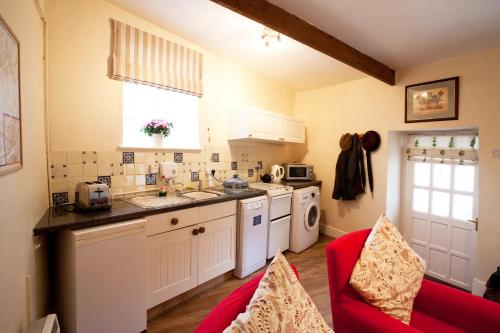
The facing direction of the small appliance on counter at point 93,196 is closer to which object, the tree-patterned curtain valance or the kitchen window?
the tree-patterned curtain valance

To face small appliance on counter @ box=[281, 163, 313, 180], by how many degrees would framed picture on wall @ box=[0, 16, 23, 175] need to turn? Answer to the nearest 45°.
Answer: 0° — it already faces it

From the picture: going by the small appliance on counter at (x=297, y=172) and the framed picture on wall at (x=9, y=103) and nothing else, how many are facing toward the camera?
1

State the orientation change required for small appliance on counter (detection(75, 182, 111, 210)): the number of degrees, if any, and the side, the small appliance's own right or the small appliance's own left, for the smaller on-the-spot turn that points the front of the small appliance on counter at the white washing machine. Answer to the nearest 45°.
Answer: approximately 45° to the small appliance's own left

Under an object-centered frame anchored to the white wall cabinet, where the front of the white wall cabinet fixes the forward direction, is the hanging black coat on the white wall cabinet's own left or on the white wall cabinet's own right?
on the white wall cabinet's own left

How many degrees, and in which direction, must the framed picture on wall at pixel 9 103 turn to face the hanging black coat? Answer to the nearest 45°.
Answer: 0° — it already faces it

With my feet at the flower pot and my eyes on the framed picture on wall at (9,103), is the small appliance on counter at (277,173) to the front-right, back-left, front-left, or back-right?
back-left

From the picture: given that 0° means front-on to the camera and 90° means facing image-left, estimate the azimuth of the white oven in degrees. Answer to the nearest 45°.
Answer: approximately 315°

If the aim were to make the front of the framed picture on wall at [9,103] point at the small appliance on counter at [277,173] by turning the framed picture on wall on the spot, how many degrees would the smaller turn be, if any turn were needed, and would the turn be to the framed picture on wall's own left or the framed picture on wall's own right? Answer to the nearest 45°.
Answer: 0° — it already faces it
